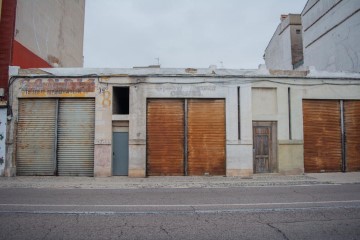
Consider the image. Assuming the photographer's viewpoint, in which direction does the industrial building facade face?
facing the viewer
